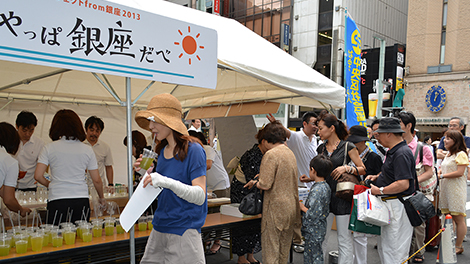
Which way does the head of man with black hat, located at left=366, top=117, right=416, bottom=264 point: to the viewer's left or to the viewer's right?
to the viewer's left

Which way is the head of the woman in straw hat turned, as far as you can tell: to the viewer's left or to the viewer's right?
to the viewer's left

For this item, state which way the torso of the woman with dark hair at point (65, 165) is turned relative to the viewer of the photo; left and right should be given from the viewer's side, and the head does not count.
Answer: facing away from the viewer

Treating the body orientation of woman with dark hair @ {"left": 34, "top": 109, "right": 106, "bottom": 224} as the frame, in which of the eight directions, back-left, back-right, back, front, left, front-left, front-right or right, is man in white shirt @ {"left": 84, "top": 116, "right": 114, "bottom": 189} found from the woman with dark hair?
front

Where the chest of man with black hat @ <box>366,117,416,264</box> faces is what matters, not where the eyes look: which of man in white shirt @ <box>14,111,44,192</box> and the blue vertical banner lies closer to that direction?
the man in white shirt

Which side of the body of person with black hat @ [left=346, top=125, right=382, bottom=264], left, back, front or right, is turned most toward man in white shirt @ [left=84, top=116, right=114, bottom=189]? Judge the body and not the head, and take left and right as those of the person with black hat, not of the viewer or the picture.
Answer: front

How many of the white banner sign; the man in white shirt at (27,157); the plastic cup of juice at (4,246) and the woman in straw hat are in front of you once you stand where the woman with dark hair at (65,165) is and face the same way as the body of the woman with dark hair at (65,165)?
1

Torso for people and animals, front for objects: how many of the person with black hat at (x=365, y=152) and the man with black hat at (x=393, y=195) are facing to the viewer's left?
2

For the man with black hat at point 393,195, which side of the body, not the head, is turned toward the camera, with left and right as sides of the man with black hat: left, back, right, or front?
left

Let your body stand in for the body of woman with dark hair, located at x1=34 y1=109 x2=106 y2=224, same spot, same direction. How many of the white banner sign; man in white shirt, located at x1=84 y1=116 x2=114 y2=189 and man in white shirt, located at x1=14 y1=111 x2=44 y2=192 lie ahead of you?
2

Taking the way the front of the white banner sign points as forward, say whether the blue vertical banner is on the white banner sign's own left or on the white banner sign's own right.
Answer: on the white banner sign's own left

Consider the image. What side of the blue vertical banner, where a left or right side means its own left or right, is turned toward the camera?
front

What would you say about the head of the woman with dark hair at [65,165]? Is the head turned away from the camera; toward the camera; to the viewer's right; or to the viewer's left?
away from the camera

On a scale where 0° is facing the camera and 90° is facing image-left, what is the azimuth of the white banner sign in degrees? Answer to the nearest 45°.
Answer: approximately 315°

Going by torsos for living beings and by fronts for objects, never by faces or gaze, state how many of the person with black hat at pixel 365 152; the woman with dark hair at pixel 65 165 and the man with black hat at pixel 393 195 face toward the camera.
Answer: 0

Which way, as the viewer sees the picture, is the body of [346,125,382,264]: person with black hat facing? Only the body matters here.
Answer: to the viewer's left
